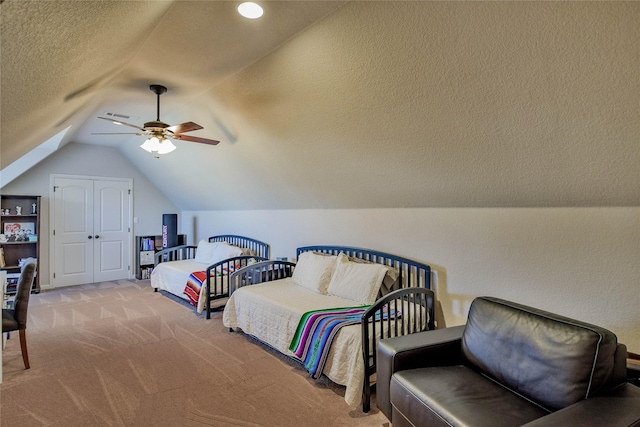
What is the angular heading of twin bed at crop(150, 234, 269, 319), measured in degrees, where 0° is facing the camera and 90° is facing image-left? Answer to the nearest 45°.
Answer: approximately 45°

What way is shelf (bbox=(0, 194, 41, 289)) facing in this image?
toward the camera

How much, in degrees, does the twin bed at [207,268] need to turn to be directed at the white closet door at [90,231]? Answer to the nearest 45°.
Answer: approximately 90° to its right

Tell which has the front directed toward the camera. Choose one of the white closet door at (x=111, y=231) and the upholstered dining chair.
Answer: the white closet door

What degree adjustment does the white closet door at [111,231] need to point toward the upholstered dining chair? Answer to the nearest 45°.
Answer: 0° — it already faces it

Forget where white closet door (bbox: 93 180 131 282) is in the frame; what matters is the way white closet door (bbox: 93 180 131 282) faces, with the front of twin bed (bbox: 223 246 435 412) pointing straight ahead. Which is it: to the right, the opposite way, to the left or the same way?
to the left

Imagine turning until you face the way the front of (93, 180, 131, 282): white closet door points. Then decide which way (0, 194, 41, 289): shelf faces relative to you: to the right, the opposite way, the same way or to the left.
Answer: the same way

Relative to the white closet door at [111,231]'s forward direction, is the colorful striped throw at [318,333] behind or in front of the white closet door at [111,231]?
in front

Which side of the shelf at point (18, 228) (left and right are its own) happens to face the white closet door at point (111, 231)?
left

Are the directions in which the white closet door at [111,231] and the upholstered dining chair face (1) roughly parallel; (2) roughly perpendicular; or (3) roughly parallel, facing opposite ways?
roughly perpendicular

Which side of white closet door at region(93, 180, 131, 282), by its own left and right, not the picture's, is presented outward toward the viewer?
front

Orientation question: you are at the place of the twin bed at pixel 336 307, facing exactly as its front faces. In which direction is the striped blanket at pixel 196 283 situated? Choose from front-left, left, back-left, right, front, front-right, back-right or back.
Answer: right

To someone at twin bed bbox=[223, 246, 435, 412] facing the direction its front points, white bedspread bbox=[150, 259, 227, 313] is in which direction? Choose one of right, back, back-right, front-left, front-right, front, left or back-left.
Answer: right

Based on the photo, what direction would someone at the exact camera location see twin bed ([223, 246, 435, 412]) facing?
facing the viewer and to the left of the viewer

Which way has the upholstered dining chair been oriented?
to the viewer's left

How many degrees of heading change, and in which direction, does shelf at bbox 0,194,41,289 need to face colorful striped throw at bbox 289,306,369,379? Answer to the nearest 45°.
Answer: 0° — it already faces it
